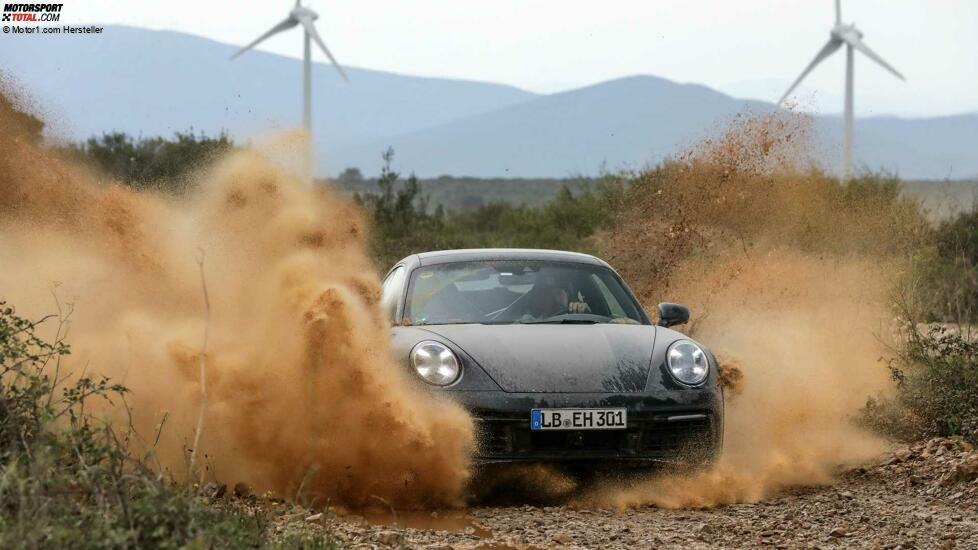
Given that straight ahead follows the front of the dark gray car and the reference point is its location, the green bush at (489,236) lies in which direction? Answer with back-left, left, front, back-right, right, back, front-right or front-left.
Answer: back

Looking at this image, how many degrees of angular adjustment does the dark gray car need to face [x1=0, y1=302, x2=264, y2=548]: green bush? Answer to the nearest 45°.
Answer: approximately 45° to its right

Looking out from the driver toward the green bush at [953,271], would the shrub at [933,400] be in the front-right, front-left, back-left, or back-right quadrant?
front-right

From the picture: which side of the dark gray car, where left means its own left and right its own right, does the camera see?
front

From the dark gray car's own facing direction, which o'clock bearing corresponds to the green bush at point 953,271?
The green bush is roughly at 7 o'clock from the dark gray car.

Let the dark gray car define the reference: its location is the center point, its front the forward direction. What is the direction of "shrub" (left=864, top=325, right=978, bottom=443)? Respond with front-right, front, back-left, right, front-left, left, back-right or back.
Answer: back-left
